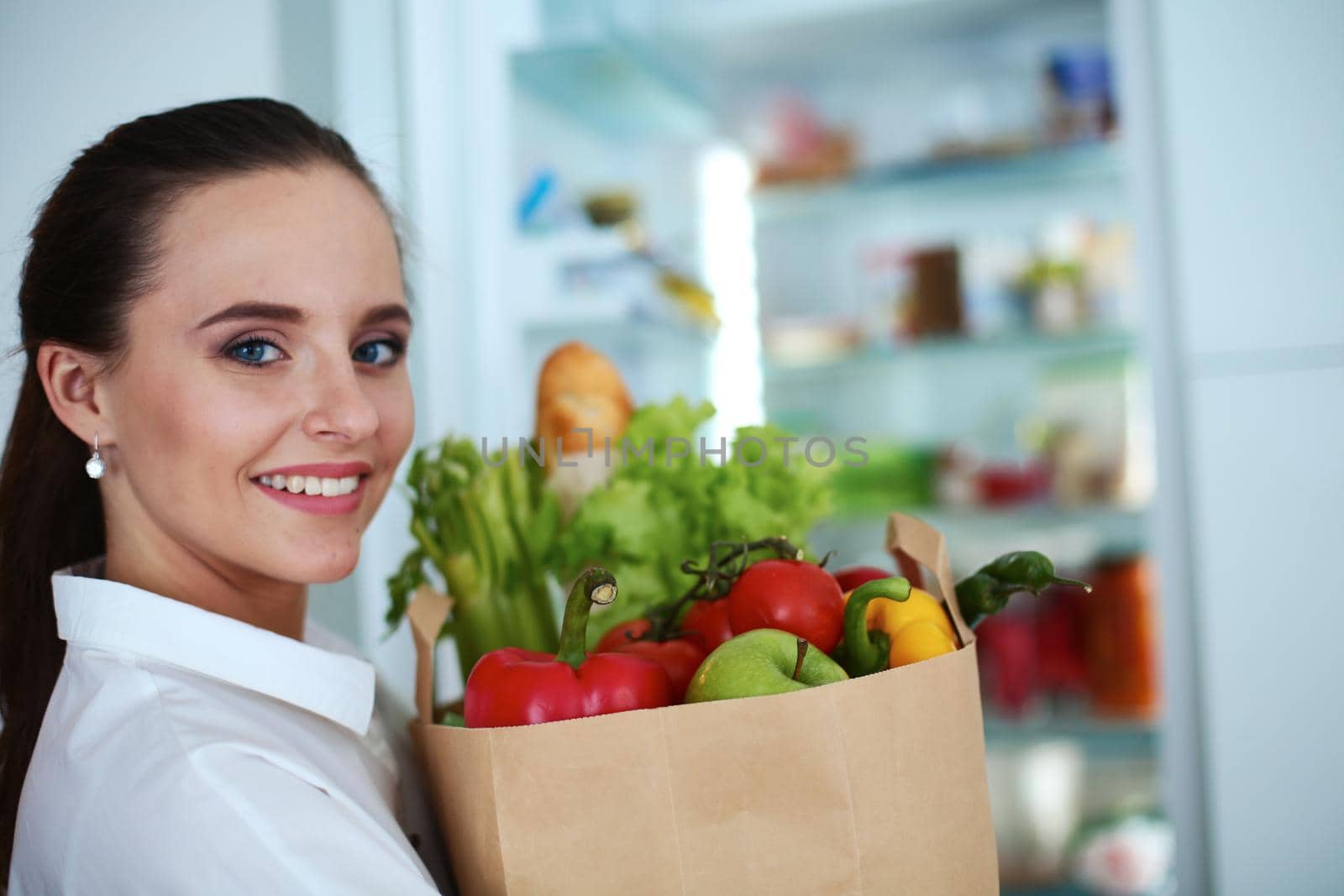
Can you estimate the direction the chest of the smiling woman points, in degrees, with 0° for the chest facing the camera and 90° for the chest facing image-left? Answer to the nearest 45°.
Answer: approximately 270°
